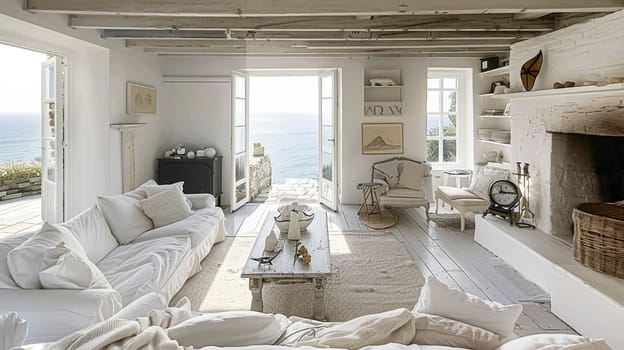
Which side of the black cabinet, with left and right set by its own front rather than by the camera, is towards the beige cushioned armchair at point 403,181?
left

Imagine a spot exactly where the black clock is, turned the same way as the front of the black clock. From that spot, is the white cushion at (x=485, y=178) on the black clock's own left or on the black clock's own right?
on the black clock's own right

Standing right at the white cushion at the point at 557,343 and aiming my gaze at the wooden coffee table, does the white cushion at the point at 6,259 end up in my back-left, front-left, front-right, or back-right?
front-left

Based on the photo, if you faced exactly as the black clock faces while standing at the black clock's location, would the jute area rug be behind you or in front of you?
in front

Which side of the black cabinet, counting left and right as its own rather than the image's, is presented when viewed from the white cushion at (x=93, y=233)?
front

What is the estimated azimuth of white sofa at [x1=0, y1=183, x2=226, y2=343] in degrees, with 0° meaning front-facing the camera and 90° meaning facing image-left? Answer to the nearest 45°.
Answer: approximately 315°

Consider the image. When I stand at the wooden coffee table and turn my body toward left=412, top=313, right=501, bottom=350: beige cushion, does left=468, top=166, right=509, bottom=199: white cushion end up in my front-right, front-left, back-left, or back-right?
back-left

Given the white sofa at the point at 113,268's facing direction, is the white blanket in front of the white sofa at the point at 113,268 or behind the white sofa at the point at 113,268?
in front

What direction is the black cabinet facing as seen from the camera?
toward the camera

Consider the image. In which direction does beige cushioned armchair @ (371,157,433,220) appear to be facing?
toward the camera

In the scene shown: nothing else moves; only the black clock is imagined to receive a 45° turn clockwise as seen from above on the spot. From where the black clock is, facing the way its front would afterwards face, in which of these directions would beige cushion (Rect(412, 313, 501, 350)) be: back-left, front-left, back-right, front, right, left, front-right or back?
left

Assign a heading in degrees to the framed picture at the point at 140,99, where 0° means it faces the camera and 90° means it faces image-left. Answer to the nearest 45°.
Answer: approximately 315°

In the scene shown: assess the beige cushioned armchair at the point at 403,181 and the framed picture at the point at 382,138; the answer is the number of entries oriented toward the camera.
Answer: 2
